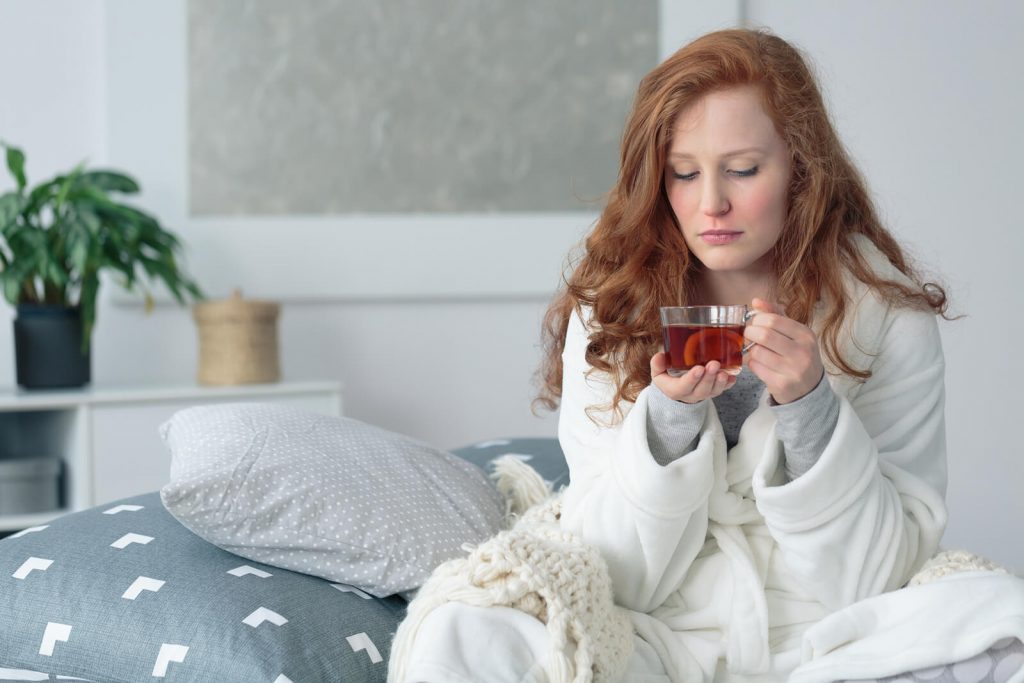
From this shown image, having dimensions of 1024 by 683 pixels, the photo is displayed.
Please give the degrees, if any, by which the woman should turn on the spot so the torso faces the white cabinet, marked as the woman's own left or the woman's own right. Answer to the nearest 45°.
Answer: approximately 135° to the woman's own right

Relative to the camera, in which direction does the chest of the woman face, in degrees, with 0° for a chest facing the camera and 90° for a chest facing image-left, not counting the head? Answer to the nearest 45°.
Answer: approximately 0°
